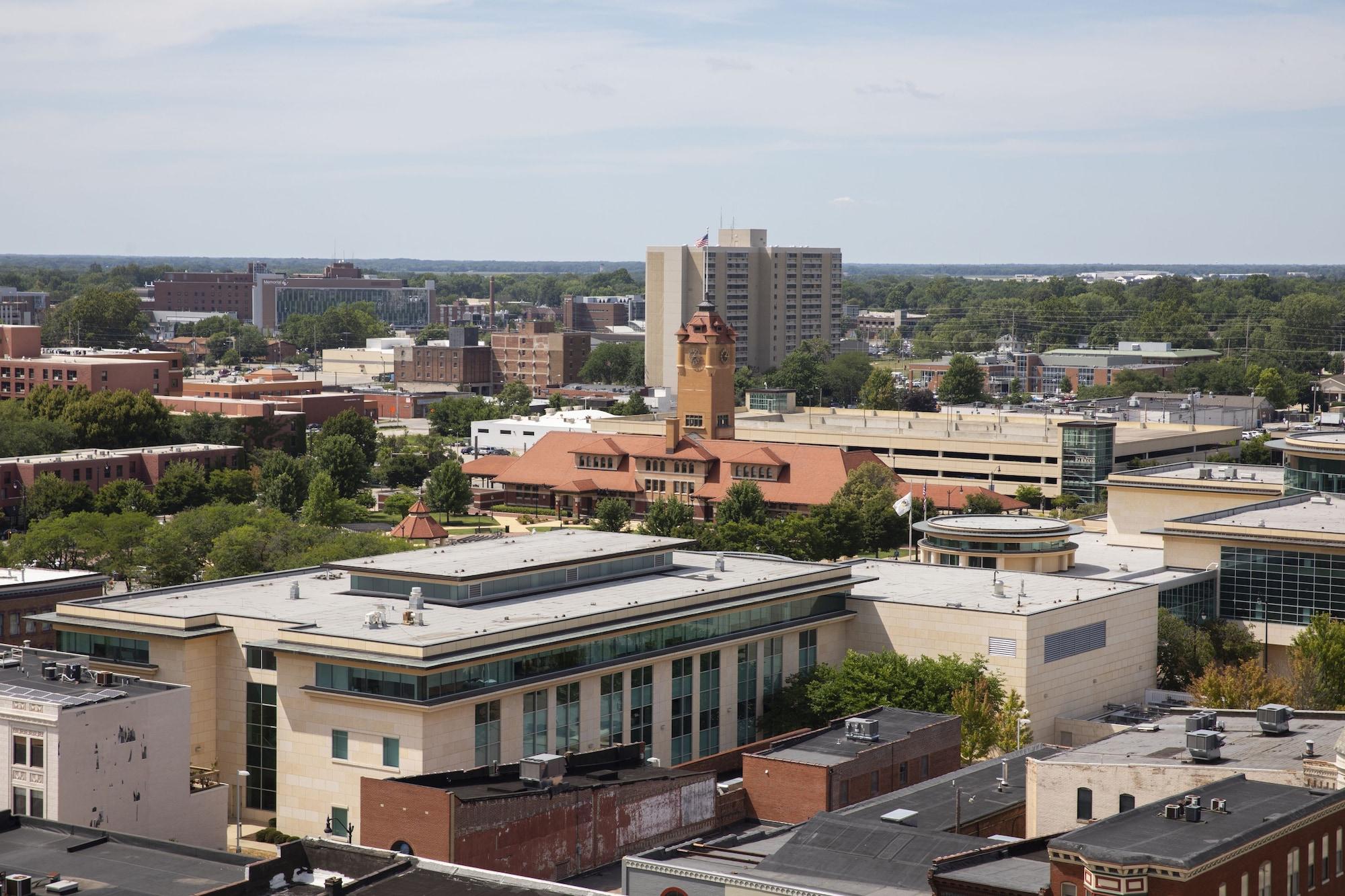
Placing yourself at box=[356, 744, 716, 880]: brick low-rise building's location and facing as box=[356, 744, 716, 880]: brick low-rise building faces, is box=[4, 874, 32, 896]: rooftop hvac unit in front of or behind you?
in front

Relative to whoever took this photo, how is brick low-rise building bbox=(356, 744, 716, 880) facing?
facing the viewer and to the left of the viewer
